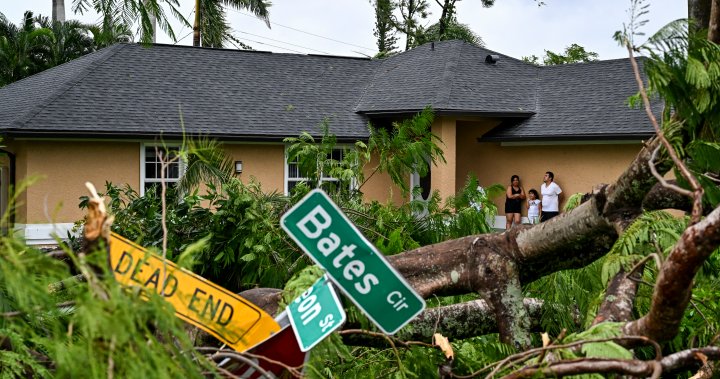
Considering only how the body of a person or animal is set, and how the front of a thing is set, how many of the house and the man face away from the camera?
0

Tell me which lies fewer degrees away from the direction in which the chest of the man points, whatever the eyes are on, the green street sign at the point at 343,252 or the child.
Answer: the green street sign

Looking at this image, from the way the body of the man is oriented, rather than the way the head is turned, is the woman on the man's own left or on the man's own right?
on the man's own right

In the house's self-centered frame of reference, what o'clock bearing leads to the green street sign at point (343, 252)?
The green street sign is roughly at 12 o'clock from the house.

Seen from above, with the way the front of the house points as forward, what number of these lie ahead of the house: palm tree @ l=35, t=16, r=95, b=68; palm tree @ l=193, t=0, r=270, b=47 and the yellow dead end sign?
1

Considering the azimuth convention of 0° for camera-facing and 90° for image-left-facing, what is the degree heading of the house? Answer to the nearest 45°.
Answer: approximately 0°

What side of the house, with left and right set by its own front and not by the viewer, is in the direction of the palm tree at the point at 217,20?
back

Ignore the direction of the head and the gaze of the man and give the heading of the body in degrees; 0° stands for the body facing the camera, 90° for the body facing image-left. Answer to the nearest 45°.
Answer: approximately 45°

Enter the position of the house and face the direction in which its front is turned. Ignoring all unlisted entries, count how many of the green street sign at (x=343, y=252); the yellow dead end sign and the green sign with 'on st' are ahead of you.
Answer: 3

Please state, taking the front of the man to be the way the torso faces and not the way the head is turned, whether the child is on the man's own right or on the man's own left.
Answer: on the man's own right

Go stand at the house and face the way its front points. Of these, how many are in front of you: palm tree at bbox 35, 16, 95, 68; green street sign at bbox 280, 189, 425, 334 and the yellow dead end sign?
2

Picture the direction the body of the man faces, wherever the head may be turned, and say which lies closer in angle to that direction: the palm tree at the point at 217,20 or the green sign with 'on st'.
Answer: the green sign with 'on st'

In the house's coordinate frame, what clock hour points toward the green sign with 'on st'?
The green sign with 'on st' is roughly at 12 o'clock from the house.
